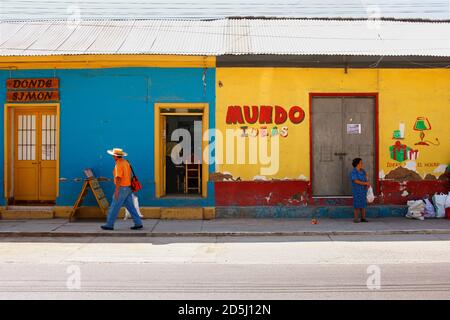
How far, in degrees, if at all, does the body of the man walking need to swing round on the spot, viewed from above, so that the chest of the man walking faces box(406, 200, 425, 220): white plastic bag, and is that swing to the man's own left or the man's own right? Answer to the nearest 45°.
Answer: approximately 180°

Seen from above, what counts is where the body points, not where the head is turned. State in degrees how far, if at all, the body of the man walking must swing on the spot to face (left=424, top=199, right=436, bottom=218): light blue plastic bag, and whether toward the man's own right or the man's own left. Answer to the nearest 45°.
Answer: approximately 180°

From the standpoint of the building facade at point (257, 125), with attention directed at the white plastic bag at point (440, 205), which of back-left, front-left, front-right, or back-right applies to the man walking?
back-right

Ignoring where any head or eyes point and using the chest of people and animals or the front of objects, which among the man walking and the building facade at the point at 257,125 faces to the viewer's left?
the man walking

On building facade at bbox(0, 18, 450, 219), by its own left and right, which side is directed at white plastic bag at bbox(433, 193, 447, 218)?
left

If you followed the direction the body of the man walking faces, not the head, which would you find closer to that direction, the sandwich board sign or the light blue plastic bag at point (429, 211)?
the sandwich board sign

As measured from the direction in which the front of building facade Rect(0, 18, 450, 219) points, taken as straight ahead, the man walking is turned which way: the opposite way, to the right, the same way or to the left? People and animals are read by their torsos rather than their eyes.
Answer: to the right

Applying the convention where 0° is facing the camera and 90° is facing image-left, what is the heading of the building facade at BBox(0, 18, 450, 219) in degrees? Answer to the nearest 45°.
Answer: approximately 0°

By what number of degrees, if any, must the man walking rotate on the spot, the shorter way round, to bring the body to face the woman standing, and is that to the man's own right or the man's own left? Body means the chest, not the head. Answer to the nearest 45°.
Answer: approximately 180°

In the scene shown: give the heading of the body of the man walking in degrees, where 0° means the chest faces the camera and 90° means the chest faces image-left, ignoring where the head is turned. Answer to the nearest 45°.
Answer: approximately 90°

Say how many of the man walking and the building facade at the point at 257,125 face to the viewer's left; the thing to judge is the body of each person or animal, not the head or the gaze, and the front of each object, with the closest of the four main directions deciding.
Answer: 1
